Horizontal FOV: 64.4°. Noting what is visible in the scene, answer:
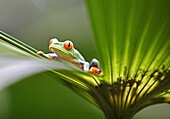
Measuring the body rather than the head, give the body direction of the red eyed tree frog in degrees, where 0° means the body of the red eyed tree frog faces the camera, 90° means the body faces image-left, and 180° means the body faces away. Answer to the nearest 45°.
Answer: approximately 45°
